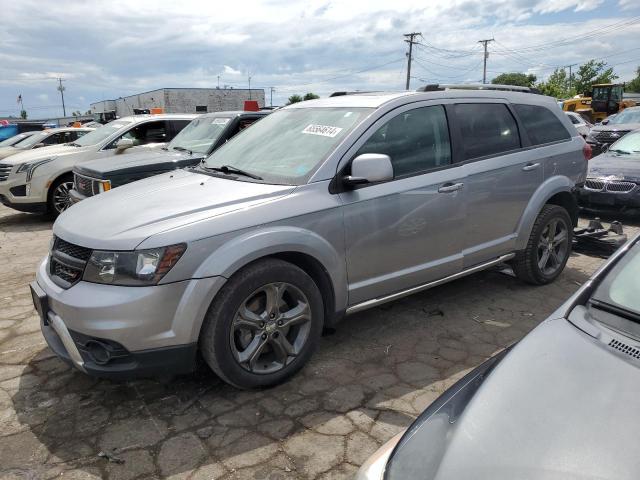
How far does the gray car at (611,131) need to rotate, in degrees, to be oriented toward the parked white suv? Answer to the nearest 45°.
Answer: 0° — it already faces it

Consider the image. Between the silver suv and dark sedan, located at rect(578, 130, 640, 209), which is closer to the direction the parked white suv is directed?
the silver suv

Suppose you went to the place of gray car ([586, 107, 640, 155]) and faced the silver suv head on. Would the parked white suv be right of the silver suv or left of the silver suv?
right

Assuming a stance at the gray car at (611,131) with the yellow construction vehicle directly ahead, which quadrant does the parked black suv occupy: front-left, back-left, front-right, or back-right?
back-left

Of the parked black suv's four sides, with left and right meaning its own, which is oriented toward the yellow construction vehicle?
back

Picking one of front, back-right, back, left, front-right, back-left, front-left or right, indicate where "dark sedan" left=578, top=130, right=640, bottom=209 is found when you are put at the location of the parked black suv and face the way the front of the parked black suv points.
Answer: back-left

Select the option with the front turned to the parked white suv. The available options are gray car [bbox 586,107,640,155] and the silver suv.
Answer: the gray car

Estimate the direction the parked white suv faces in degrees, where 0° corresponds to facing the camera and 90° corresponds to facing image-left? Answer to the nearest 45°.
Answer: approximately 45°

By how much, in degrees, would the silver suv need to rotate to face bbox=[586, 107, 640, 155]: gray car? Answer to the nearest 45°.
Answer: approximately 180°

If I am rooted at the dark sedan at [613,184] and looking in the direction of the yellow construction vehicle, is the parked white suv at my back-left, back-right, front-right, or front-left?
back-left
